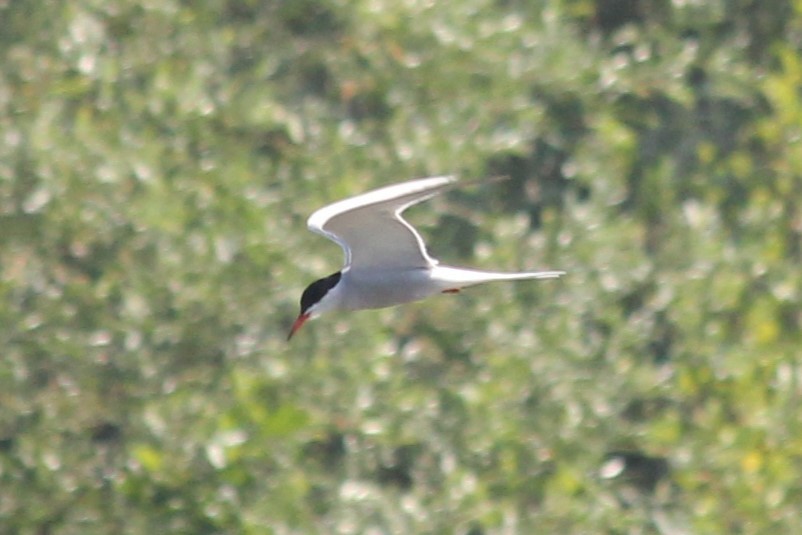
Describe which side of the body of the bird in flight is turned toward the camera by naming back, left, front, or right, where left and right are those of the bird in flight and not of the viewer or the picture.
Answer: left
